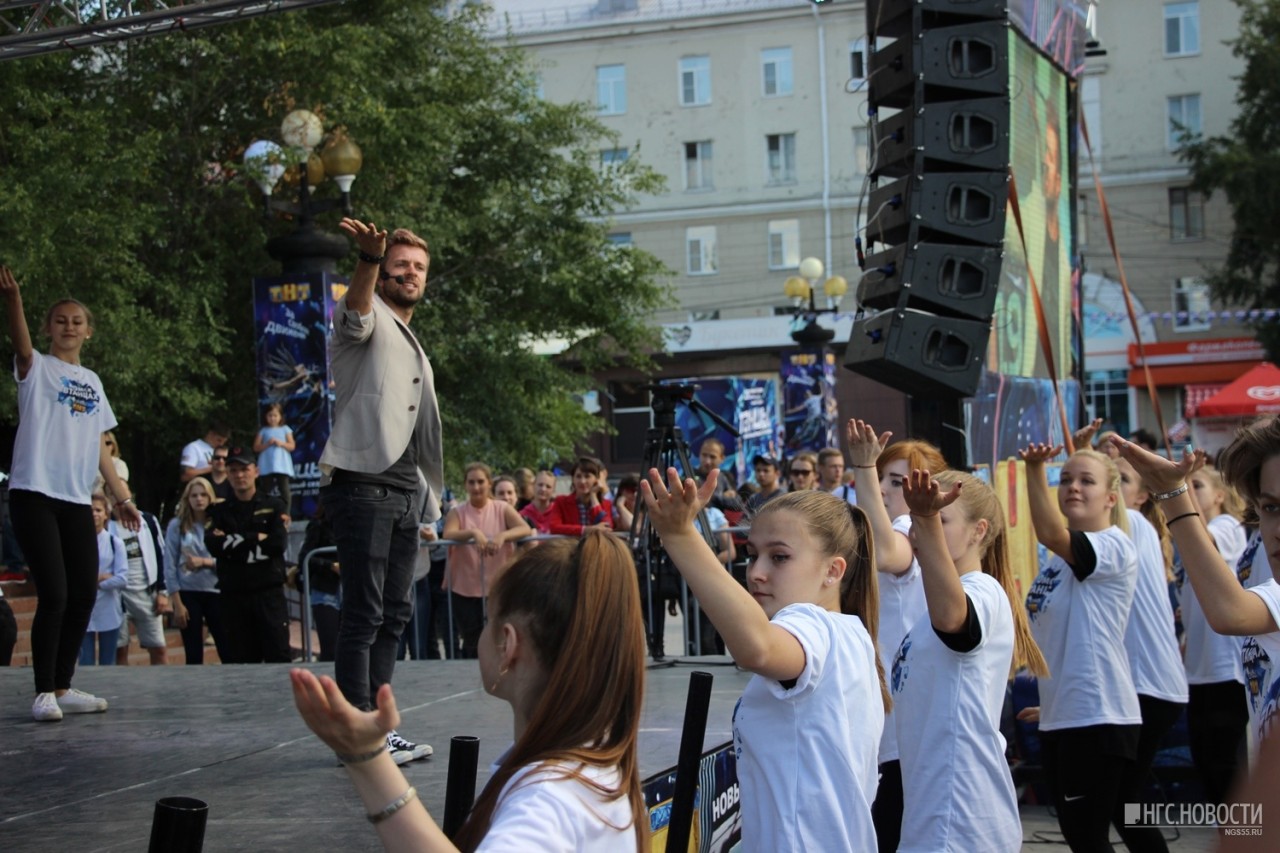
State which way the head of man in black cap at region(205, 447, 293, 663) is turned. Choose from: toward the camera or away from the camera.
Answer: toward the camera

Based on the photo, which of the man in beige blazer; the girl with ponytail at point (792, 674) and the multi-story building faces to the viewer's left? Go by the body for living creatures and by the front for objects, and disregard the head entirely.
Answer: the girl with ponytail

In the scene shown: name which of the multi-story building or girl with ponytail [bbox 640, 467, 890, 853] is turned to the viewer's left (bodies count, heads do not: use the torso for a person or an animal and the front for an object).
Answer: the girl with ponytail

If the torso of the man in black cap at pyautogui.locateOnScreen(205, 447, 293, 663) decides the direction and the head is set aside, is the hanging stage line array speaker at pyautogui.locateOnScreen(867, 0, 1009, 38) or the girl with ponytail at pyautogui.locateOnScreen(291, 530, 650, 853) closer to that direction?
the girl with ponytail

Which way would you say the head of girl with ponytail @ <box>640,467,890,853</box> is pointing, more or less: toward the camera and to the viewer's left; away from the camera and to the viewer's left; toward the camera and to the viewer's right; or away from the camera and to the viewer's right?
toward the camera and to the viewer's left

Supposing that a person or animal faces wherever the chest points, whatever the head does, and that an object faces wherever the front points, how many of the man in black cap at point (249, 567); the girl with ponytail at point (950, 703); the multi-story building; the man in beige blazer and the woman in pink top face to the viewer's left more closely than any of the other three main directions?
1

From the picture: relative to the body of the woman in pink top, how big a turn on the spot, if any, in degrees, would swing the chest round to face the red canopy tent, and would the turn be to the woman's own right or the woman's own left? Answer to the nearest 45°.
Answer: approximately 135° to the woman's own left

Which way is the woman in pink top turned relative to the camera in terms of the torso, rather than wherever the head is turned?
toward the camera

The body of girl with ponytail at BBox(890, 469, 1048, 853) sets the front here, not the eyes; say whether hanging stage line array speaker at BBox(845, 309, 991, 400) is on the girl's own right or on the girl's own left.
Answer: on the girl's own right

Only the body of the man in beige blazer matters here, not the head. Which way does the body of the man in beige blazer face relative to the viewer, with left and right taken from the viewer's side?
facing the viewer and to the right of the viewer

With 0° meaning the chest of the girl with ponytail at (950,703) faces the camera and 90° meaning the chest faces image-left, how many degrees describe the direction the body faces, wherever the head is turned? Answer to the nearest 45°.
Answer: approximately 90°

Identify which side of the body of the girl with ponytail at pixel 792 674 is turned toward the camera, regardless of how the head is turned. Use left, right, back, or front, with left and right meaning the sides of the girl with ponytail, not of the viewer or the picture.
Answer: left

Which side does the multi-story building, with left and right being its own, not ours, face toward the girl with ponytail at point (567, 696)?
front

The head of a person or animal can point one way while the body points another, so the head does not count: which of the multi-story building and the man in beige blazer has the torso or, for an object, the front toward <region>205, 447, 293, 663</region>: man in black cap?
the multi-story building

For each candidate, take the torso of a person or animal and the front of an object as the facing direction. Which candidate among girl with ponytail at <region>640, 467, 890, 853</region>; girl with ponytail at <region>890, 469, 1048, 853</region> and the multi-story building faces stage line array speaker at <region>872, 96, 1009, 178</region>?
the multi-story building

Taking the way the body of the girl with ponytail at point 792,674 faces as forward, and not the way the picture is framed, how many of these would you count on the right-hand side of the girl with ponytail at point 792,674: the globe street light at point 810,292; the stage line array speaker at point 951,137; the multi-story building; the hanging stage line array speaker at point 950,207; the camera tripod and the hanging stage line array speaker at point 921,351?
6

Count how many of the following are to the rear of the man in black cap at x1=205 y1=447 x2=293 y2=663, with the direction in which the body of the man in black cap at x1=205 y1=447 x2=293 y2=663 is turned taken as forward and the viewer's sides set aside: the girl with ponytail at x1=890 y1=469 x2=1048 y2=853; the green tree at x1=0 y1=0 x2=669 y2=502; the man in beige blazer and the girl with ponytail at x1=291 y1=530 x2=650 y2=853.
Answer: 1

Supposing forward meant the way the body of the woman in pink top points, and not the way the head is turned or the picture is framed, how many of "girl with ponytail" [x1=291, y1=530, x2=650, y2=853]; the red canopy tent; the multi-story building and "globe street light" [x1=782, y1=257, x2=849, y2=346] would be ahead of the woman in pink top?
1

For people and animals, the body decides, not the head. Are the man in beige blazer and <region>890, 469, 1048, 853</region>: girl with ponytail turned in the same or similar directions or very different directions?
very different directions

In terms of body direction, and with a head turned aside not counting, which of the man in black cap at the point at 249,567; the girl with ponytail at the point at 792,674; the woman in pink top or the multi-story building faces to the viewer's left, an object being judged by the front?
the girl with ponytail

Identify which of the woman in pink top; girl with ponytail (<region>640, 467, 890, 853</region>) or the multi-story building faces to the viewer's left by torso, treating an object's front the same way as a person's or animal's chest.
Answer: the girl with ponytail

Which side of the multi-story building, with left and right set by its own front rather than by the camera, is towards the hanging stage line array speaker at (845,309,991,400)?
front

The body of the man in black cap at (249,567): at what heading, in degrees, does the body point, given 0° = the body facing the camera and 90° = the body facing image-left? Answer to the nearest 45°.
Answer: approximately 0°
